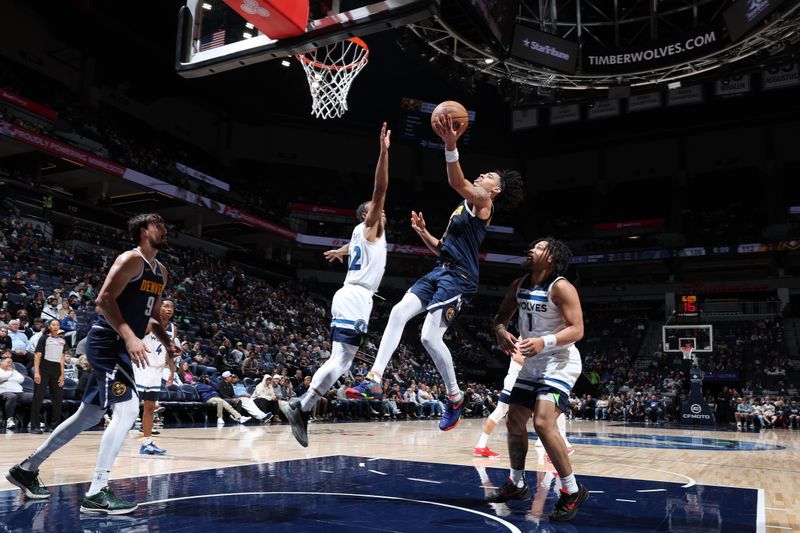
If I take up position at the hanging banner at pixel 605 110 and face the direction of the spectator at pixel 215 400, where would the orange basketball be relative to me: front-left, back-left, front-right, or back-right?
front-left

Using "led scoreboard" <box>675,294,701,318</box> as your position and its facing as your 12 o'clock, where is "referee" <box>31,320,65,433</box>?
The referee is roughly at 1 o'clock from the led scoreboard.

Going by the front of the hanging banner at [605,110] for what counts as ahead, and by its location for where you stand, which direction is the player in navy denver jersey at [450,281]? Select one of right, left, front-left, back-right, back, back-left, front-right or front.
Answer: front

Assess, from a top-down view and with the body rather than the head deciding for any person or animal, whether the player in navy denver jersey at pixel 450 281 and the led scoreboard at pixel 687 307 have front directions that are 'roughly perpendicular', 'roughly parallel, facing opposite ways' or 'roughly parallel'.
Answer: roughly perpendicular

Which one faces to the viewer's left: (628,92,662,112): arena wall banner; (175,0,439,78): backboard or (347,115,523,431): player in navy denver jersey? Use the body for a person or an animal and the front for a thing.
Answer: the player in navy denver jersey

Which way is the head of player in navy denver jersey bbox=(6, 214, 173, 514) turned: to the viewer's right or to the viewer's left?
to the viewer's right

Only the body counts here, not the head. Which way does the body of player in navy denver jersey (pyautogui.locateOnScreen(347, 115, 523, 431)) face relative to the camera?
to the viewer's left

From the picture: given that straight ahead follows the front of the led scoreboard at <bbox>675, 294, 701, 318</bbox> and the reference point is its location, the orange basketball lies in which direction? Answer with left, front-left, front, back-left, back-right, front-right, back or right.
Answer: front

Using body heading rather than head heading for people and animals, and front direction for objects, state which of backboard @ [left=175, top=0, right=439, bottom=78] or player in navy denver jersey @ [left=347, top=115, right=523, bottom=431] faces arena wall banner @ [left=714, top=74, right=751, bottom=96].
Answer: the backboard

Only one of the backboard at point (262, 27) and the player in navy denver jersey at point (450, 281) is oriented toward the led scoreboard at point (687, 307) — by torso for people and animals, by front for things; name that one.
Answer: the backboard

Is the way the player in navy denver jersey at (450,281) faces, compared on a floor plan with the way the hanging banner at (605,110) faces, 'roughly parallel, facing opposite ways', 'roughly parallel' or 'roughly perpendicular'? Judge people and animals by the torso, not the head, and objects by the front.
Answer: roughly perpendicular

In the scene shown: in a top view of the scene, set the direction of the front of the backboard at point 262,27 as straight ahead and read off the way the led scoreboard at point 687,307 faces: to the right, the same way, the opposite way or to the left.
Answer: the opposite way

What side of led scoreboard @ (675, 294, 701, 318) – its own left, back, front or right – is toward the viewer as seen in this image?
front

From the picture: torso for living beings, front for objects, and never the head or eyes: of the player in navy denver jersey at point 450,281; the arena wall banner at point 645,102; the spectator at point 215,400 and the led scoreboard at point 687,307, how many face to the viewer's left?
1

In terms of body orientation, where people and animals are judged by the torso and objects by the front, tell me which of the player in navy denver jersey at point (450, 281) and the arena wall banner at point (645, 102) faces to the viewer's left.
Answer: the player in navy denver jersey

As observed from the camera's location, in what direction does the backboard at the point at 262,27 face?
facing away from the viewer and to the right of the viewer

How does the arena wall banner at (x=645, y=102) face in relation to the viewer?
toward the camera

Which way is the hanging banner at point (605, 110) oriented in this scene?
toward the camera

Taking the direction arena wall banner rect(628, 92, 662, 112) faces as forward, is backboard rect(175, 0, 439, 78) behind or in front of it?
in front

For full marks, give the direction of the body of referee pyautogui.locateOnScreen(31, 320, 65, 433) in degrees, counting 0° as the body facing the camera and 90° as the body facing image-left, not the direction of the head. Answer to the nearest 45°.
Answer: approximately 315°
